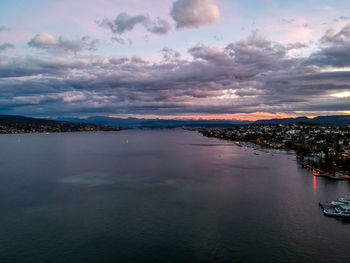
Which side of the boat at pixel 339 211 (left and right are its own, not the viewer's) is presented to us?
left
